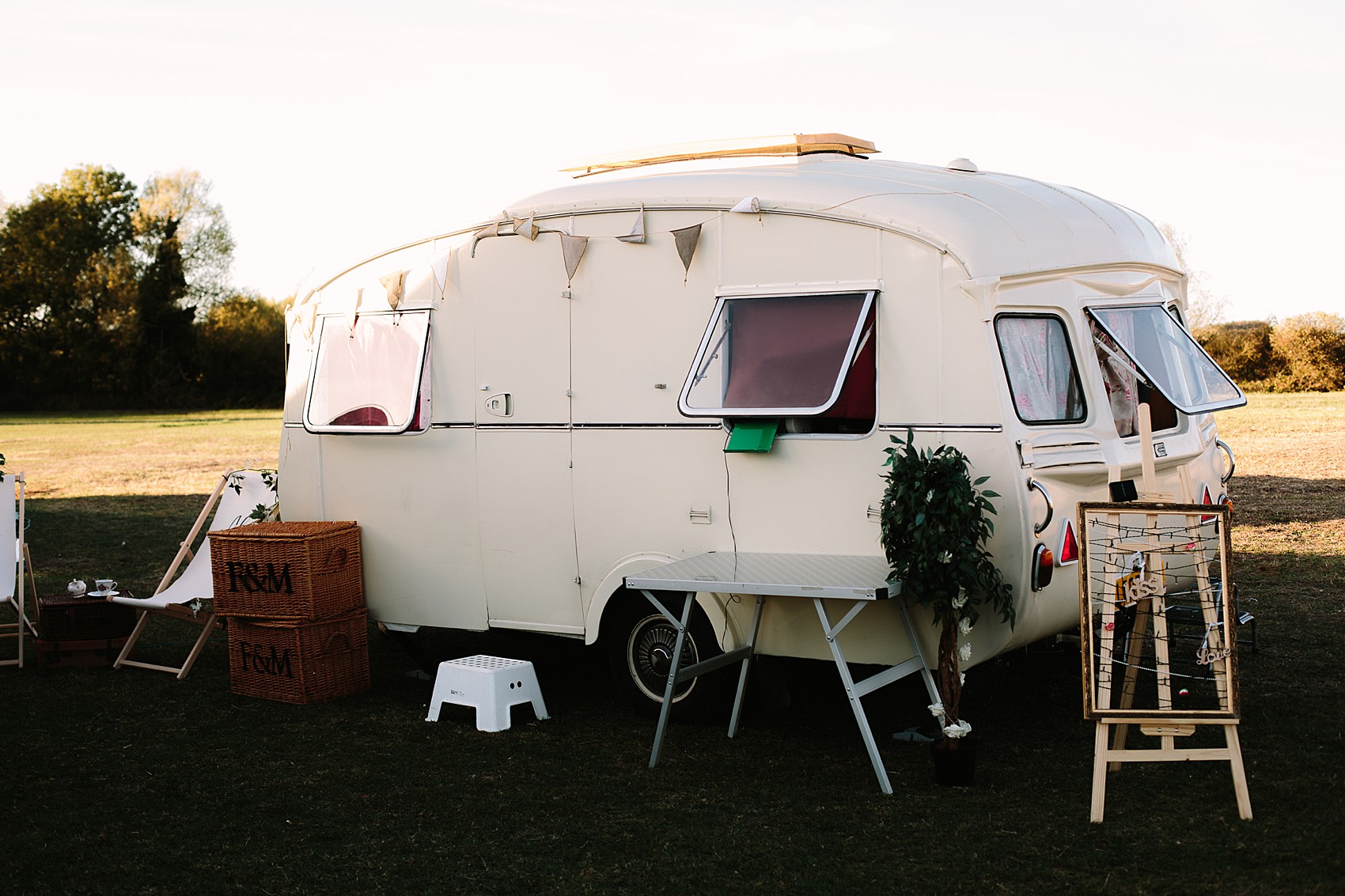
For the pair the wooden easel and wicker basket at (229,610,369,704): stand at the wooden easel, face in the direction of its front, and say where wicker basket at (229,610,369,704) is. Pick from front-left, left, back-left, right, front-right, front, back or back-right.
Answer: right

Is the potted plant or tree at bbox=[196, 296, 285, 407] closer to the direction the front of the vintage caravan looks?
the tree

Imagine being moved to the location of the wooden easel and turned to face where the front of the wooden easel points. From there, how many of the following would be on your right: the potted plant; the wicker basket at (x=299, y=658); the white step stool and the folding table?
4

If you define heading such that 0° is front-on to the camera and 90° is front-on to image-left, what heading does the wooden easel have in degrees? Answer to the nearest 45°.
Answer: approximately 0°

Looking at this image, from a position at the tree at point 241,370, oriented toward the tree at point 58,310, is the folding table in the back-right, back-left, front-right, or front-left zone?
back-left

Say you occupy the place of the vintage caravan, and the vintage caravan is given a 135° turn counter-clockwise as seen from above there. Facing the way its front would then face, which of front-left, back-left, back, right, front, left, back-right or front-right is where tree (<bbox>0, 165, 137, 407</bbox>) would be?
back-right

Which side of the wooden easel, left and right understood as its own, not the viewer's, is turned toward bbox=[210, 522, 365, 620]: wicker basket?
right

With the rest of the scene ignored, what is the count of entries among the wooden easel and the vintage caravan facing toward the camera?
1

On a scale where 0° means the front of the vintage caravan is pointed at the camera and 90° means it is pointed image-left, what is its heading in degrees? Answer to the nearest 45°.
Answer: approximately 135°

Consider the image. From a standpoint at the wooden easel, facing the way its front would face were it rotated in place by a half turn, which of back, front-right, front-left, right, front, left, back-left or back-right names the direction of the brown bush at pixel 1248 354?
front

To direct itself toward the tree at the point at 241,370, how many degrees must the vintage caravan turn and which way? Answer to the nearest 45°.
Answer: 0° — it already faces it

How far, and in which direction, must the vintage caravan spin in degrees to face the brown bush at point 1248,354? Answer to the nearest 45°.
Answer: approximately 90° to its right

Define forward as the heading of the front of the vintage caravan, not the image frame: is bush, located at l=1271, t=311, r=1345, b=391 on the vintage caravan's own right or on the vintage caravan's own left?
on the vintage caravan's own right

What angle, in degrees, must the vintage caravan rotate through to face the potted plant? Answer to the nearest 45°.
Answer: approximately 180°
